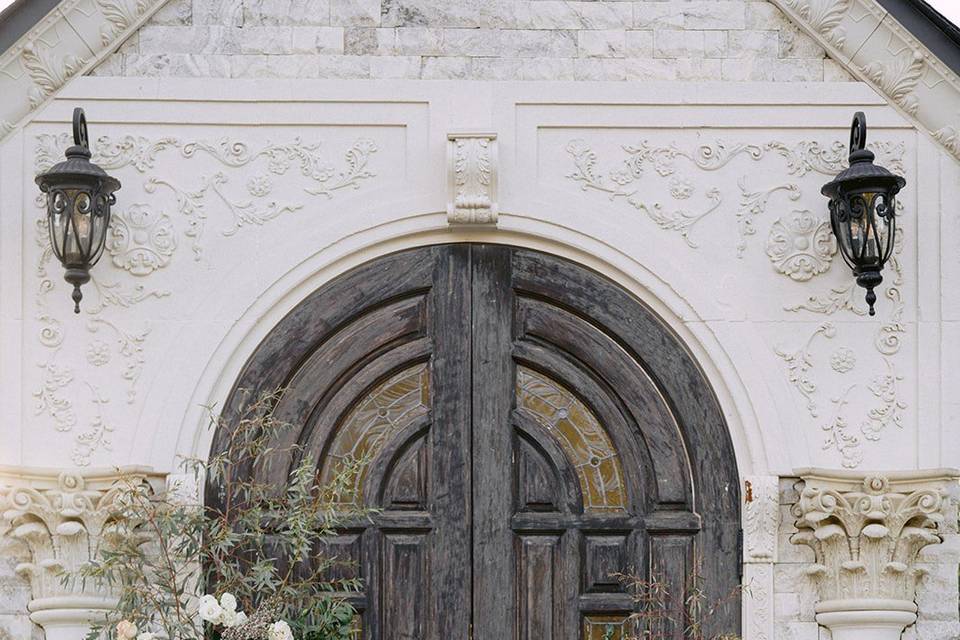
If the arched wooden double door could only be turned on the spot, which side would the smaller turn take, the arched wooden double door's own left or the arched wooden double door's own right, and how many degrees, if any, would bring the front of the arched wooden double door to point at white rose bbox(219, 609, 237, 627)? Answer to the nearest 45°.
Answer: approximately 45° to the arched wooden double door's own right

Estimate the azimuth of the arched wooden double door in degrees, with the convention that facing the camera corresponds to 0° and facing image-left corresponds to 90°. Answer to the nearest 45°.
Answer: approximately 0°

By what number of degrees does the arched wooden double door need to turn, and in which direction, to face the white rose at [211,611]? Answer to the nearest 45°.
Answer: approximately 45° to its right

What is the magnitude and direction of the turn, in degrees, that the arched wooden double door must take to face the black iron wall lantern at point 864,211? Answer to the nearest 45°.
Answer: approximately 90° to its left

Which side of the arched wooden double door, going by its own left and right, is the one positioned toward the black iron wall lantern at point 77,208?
right
